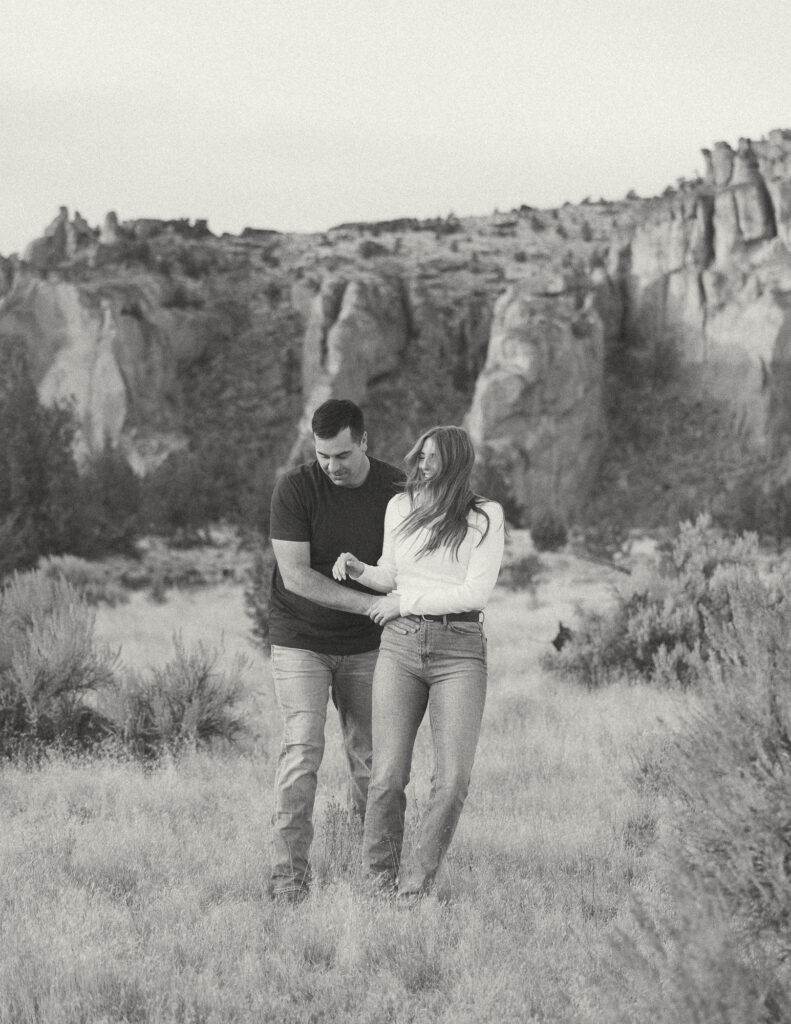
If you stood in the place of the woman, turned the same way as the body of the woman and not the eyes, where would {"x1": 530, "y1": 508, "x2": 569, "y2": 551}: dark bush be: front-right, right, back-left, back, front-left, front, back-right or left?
back

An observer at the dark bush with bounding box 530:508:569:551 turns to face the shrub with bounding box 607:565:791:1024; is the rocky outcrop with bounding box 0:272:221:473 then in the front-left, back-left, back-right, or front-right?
back-right

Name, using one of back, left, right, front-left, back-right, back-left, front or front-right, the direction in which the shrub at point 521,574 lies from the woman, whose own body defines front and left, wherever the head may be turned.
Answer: back

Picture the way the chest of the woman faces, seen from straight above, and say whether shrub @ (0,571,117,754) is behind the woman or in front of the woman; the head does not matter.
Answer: behind

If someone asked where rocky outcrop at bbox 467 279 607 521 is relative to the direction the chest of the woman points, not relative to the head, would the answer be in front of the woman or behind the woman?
behind

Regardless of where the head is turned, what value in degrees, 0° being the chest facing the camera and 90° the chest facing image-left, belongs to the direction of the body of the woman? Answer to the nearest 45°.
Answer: approximately 0°

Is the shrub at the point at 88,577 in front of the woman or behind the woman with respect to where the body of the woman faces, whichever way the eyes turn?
behind

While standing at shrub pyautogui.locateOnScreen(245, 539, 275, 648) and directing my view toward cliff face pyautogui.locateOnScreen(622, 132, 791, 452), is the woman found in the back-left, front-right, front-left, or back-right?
back-right

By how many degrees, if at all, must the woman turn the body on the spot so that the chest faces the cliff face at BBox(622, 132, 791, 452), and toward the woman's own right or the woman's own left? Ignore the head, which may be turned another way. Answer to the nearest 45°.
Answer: approximately 180°
